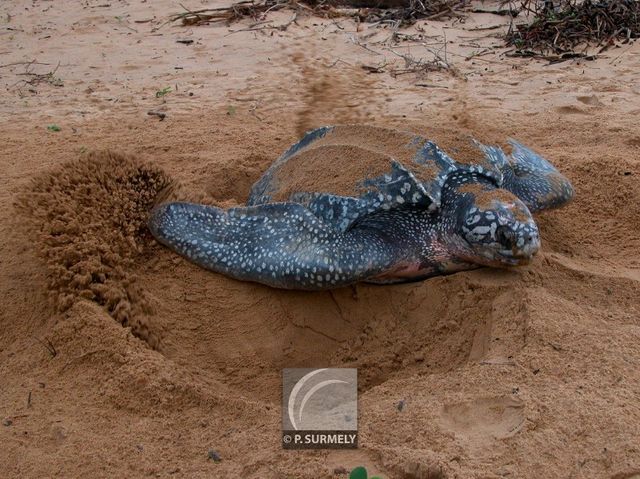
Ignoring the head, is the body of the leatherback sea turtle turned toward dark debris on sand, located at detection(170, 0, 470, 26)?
no

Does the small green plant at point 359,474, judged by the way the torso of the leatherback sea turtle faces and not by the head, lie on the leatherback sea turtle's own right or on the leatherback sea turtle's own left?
on the leatherback sea turtle's own right

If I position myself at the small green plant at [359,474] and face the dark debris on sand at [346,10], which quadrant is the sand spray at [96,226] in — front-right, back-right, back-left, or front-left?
front-left

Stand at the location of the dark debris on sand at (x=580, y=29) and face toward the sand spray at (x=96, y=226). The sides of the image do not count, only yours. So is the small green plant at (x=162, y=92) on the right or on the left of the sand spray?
right

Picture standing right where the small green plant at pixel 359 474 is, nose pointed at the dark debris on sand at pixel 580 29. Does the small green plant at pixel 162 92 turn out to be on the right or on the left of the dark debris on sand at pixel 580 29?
left

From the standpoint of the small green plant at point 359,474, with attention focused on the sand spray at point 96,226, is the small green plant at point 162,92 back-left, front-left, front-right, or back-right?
front-right

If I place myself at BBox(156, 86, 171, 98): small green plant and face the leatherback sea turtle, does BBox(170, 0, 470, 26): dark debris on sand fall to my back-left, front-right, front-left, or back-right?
back-left

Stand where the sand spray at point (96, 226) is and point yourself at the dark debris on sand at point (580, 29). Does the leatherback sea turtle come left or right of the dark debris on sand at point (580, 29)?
right

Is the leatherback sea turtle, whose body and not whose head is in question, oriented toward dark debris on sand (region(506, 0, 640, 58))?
no

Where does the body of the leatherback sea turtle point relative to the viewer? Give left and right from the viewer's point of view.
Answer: facing the viewer and to the right of the viewer

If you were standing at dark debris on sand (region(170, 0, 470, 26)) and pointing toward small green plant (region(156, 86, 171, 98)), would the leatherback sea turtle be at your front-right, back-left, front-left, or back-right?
front-left

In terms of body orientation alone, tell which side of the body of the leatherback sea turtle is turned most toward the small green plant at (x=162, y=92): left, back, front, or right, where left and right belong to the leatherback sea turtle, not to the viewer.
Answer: back

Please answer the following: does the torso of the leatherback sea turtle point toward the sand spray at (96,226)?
no
